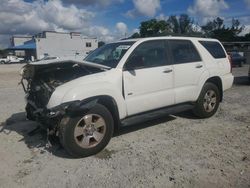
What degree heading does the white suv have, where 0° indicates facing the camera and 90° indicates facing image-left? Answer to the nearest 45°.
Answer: approximately 45°
